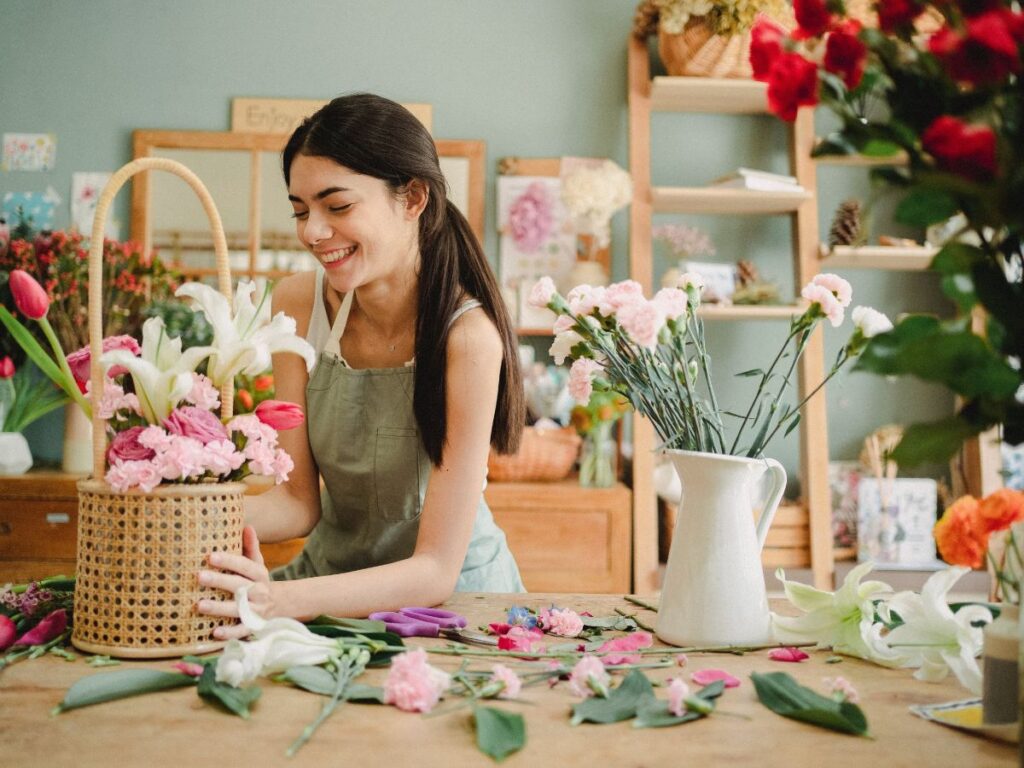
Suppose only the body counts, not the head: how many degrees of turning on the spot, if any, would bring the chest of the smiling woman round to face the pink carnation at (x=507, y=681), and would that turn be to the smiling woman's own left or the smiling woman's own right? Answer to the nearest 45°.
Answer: approximately 45° to the smiling woman's own left

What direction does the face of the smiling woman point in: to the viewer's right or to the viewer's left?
to the viewer's left

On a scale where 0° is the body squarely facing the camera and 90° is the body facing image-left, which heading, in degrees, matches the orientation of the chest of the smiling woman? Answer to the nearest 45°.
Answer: approximately 45°

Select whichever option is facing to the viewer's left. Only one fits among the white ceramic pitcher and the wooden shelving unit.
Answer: the white ceramic pitcher

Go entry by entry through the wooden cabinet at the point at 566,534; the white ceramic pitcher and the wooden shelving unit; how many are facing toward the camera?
2

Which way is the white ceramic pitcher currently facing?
to the viewer's left

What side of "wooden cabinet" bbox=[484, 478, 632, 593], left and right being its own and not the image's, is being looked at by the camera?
front

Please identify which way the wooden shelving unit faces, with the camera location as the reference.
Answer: facing the viewer

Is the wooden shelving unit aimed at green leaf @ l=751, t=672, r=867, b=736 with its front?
yes

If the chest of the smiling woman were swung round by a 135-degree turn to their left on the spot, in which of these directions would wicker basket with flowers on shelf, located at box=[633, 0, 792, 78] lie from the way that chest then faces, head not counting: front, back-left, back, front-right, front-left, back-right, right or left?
front-left

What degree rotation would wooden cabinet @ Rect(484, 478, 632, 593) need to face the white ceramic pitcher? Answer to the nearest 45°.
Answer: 0° — it already faces it

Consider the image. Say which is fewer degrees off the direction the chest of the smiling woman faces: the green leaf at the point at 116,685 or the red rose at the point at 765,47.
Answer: the green leaf

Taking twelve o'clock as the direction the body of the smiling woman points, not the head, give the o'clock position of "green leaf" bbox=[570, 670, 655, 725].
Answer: The green leaf is roughly at 10 o'clock from the smiling woman.
